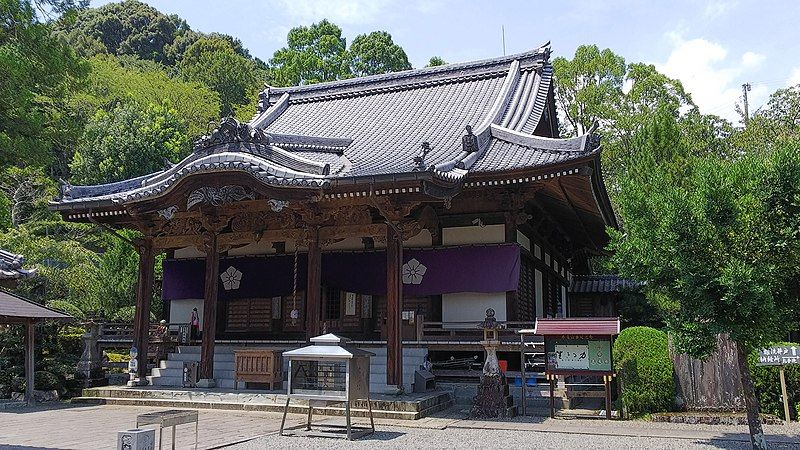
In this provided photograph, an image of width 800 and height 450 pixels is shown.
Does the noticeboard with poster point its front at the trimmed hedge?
no

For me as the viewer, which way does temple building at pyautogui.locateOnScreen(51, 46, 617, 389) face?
facing the viewer and to the left of the viewer

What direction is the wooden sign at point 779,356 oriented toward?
toward the camera

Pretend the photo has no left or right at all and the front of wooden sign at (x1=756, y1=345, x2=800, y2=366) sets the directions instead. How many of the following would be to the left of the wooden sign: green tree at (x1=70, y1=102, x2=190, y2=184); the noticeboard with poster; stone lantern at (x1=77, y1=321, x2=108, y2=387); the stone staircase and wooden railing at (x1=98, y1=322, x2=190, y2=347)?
0

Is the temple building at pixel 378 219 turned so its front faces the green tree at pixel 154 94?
no

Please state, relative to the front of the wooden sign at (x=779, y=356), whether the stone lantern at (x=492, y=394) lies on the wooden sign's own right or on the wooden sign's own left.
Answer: on the wooden sign's own right

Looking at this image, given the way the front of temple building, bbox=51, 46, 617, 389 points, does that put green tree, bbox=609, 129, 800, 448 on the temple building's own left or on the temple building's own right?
on the temple building's own left

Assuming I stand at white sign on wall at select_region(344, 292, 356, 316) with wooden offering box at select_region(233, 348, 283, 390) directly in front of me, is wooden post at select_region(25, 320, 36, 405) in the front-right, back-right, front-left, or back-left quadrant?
front-right

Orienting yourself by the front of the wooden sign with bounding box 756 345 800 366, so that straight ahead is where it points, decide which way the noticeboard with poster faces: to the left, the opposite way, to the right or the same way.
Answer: the same way

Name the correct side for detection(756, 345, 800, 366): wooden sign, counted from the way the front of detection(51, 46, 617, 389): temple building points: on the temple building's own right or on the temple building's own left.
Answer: on the temple building's own left

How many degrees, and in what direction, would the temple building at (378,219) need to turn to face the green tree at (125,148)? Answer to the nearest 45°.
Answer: approximately 90° to its right

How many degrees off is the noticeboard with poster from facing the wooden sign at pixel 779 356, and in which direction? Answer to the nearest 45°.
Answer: approximately 90° to its left

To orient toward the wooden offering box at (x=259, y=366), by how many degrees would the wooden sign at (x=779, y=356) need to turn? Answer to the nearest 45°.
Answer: approximately 90° to its right

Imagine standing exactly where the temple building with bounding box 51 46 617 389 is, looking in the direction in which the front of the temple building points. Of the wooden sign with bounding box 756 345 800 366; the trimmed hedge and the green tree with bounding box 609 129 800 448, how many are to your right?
0

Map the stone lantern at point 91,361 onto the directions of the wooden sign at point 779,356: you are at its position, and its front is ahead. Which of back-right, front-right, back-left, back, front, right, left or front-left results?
right

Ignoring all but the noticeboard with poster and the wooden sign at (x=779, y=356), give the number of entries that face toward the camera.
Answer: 2

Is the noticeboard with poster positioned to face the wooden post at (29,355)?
no

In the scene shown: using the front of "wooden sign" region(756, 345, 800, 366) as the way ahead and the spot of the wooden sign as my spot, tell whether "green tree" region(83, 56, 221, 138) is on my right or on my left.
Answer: on my right
